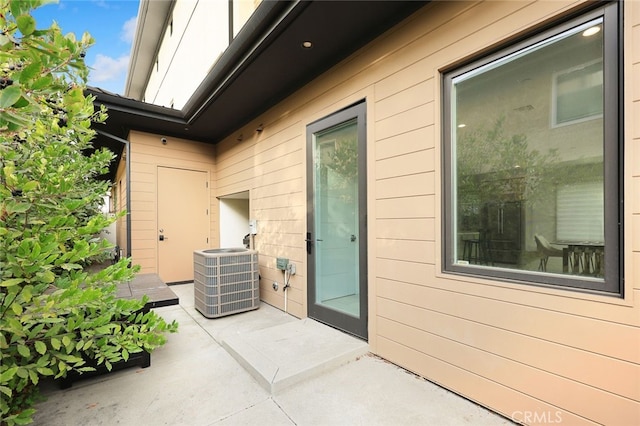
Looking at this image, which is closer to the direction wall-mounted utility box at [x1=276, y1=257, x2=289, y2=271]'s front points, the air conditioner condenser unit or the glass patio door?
the air conditioner condenser unit

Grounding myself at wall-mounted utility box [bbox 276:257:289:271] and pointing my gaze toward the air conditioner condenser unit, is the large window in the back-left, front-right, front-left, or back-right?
back-left

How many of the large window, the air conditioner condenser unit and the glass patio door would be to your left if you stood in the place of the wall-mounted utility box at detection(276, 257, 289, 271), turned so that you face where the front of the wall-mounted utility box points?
2

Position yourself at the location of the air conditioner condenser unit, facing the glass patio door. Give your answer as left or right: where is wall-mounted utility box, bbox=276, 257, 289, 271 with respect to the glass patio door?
left

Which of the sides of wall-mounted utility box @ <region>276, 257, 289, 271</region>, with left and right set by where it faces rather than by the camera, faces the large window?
left

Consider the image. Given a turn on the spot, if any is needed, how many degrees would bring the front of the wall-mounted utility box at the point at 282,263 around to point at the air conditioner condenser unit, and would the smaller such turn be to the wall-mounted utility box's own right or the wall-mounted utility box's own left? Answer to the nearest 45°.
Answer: approximately 45° to the wall-mounted utility box's own right

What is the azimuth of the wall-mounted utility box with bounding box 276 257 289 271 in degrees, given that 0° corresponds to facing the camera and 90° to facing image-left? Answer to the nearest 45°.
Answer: approximately 45°

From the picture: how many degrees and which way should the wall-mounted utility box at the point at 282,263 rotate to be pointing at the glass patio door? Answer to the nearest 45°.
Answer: approximately 90° to its left
